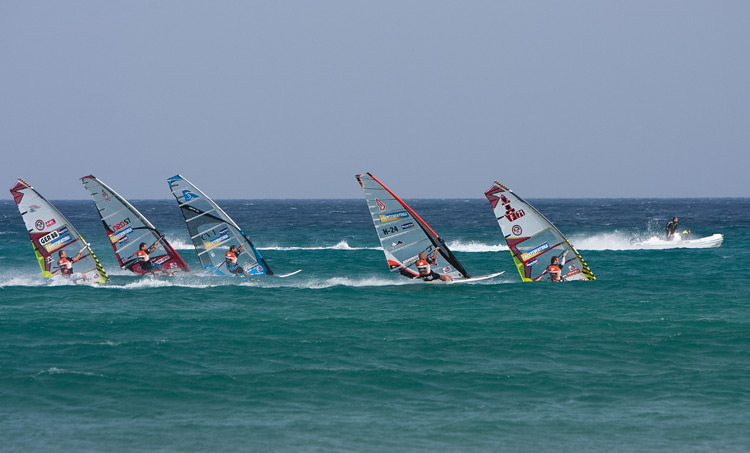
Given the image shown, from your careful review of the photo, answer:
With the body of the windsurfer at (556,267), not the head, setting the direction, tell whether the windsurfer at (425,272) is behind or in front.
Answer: behind

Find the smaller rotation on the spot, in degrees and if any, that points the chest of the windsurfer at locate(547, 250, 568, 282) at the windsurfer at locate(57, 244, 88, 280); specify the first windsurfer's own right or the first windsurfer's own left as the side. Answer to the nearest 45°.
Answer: approximately 135° to the first windsurfer's own left

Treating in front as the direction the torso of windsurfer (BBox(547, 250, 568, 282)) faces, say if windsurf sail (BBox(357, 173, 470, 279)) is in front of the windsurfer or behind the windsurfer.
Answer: behind

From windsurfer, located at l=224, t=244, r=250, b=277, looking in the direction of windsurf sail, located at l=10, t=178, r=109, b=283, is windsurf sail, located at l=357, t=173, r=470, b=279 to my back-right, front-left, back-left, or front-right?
back-left

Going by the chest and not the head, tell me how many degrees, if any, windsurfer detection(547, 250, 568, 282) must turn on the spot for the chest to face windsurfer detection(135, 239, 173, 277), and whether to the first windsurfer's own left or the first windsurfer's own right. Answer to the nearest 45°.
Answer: approximately 135° to the first windsurfer's own left

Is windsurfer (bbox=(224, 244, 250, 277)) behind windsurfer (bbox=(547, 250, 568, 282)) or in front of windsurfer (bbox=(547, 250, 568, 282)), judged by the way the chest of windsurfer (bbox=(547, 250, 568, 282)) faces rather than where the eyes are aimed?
behind
